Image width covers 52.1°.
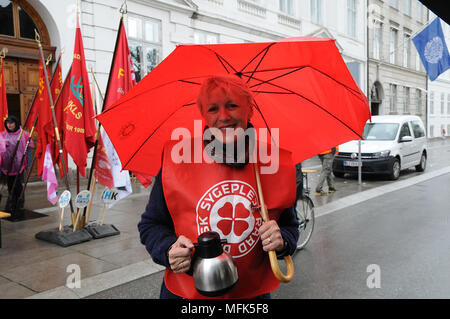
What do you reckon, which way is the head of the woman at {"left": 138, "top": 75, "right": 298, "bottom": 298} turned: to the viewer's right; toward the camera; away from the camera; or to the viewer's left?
toward the camera

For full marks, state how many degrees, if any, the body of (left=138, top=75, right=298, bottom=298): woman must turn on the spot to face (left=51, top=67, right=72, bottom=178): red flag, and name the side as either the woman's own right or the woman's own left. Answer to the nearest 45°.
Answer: approximately 135° to the woman's own right

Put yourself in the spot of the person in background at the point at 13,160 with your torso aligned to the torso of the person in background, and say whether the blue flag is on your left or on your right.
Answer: on your left

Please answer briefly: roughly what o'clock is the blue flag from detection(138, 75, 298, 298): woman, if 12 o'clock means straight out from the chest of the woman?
The blue flag is roughly at 7 o'clock from the woman.

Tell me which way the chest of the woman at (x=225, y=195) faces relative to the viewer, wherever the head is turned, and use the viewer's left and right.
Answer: facing the viewer

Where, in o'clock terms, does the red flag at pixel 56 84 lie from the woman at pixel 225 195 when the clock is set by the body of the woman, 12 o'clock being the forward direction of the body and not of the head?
The red flag is roughly at 5 o'clock from the woman.

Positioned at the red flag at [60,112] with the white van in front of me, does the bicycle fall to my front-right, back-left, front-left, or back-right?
front-right

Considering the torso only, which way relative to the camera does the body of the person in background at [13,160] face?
toward the camera

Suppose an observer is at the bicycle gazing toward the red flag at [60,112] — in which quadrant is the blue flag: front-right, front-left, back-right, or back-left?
back-right

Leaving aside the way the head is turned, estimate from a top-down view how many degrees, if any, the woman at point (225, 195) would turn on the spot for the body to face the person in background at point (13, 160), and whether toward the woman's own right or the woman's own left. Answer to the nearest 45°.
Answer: approximately 135° to the woman's own right

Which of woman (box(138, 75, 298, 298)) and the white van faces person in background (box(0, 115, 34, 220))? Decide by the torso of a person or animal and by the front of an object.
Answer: the white van
